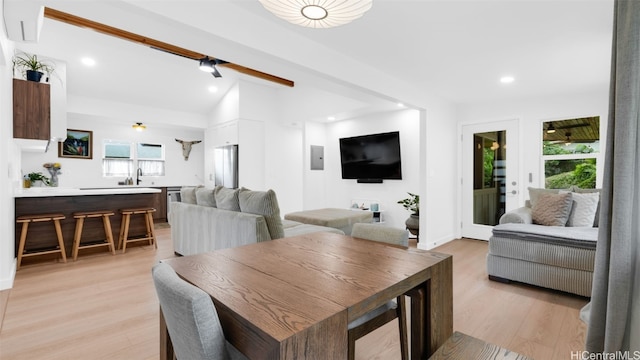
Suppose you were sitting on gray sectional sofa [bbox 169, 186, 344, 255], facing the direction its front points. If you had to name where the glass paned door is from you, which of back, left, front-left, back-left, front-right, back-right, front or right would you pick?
front-right

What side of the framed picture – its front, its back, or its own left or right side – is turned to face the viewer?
front

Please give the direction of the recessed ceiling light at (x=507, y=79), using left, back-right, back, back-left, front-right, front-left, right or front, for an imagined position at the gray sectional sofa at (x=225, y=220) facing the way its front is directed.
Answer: front-right

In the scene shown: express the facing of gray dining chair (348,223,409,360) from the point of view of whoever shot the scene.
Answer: facing the viewer and to the left of the viewer

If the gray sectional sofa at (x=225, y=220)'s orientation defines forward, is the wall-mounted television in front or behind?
in front

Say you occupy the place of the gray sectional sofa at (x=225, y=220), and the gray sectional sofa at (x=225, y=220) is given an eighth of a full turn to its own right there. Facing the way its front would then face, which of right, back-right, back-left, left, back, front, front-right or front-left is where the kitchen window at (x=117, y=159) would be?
back-left

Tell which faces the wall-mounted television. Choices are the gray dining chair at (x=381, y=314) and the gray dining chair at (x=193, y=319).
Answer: the gray dining chair at (x=193, y=319)

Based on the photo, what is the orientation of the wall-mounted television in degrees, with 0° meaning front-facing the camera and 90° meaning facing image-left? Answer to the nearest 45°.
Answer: approximately 45°

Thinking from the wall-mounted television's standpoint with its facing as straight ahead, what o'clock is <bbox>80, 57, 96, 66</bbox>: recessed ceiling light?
The recessed ceiling light is roughly at 1 o'clock from the wall-mounted television.

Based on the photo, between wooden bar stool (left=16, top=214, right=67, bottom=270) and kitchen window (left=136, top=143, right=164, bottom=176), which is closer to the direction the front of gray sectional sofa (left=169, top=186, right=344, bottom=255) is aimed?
the kitchen window

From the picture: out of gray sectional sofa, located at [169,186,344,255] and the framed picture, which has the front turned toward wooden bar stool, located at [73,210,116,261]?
the framed picture

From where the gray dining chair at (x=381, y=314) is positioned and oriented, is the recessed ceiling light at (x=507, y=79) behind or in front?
behind

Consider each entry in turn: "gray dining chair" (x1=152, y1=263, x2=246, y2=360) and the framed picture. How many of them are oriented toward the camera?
1

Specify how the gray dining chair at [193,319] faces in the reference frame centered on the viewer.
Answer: facing away from the viewer and to the right of the viewer

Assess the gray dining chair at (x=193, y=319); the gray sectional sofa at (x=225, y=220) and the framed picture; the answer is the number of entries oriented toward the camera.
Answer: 1

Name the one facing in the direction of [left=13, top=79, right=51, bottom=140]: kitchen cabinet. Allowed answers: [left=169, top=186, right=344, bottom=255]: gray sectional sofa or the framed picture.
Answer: the framed picture

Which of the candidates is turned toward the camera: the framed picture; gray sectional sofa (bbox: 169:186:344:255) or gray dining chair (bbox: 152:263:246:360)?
the framed picture

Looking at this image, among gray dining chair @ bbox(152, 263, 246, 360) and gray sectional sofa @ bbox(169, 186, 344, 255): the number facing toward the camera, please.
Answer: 0

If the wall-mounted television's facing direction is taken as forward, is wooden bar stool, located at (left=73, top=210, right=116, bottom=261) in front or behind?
in front

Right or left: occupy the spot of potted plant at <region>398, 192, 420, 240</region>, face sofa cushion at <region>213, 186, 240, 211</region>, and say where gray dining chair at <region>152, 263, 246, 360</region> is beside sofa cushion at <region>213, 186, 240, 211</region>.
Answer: left
